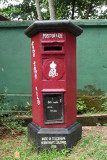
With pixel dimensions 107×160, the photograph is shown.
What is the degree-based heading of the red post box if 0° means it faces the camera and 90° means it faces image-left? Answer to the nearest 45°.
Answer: approximately 0°

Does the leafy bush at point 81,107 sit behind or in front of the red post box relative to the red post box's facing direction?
behind
